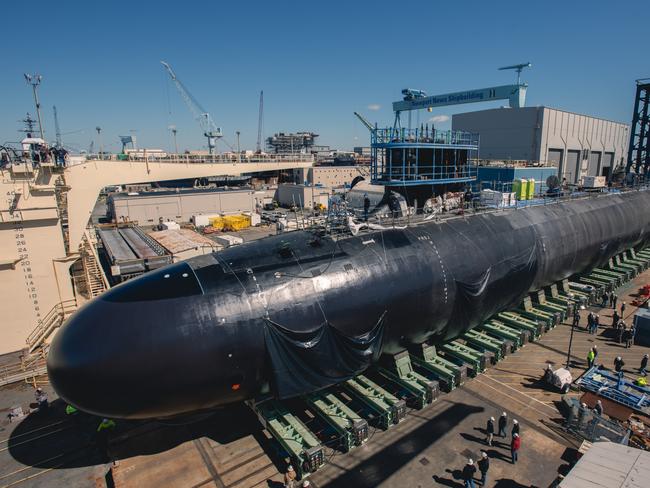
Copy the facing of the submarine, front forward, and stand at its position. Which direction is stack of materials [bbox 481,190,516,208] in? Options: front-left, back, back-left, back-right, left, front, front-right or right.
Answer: back

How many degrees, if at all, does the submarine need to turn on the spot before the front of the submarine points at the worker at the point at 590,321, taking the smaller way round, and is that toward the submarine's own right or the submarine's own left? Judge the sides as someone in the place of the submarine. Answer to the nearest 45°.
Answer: approximately 180°

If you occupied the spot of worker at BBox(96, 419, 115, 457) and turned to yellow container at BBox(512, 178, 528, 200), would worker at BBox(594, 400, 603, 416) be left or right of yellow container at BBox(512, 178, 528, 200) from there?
right

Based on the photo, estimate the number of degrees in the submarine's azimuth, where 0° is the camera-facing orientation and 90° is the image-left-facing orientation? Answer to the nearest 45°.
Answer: approximately 45°

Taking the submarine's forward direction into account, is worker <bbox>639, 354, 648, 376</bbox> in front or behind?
behind

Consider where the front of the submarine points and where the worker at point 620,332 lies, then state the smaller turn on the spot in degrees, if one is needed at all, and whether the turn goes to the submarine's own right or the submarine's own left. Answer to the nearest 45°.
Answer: approximately 180°
